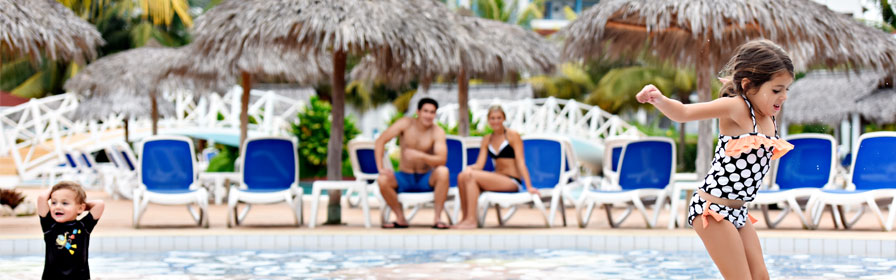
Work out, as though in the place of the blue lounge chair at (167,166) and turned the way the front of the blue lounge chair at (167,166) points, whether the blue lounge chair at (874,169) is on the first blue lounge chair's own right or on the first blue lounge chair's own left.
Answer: on the first blue lounge chair's own left

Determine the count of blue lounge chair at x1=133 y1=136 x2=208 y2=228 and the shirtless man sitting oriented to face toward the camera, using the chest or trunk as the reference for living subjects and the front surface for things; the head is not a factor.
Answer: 2

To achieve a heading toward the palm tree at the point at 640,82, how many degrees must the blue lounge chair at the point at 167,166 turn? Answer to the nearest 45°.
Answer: approximately 135° to its left

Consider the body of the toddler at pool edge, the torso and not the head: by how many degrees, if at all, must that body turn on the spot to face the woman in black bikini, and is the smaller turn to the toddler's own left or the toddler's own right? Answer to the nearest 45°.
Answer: approximately 135° to the toddler's own left
